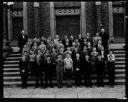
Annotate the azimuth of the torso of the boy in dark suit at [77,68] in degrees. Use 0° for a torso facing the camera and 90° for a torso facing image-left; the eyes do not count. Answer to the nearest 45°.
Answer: approximately 0°

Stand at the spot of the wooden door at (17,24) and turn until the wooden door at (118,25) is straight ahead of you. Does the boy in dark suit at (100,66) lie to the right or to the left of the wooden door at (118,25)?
right

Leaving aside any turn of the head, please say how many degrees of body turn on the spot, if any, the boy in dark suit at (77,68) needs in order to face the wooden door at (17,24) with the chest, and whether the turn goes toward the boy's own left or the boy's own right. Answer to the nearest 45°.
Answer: approximately 135° to the boy's own right

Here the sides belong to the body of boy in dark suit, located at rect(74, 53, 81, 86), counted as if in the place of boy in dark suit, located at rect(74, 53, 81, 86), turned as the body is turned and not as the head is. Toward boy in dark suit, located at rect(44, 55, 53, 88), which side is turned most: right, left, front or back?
right

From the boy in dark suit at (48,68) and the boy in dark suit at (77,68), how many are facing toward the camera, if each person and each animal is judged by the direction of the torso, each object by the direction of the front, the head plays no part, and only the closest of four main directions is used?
2

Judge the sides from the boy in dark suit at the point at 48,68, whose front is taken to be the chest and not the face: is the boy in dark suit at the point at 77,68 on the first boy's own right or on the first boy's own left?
on the first boy's own left

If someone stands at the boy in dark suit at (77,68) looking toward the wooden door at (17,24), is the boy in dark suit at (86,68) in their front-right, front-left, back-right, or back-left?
back-right

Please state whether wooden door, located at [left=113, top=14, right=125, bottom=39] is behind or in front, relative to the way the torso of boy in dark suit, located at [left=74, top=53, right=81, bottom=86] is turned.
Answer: behind

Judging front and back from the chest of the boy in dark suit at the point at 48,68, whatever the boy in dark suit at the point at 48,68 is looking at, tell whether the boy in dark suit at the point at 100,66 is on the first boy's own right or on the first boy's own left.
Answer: on the first boy's own left

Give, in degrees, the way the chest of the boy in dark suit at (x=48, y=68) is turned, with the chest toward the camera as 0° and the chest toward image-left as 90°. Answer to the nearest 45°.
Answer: approximately 0°

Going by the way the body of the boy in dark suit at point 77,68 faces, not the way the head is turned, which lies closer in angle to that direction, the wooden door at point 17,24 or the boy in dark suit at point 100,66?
the boy in dark suit

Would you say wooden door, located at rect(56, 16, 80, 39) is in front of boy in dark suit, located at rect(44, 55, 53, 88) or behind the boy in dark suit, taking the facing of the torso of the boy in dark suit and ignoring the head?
behind
